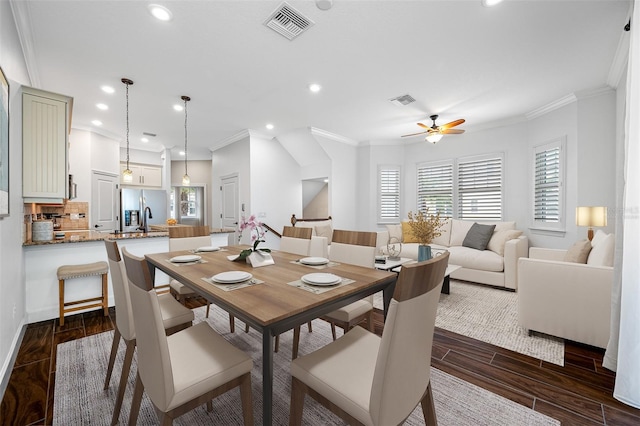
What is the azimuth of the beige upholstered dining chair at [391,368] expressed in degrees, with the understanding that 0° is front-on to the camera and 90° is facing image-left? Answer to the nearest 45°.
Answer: approximately 135°

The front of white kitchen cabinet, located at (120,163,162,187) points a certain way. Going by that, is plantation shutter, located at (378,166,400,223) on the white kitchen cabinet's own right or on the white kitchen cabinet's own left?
on the white kitchen cabinet's own left

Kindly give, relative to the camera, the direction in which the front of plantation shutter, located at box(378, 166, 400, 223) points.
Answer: facing the viewer

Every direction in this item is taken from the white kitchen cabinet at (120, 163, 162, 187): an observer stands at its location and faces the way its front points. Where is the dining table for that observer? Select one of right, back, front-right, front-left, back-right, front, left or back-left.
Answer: front

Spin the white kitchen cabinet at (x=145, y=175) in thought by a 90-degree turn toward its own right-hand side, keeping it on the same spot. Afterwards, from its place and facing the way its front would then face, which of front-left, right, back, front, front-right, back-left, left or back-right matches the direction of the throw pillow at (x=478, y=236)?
back-left

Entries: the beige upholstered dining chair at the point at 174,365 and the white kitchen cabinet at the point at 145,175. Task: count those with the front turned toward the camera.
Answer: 1

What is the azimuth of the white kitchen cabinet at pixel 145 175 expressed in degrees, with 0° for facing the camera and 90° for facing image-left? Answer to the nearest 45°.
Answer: approximately 0°

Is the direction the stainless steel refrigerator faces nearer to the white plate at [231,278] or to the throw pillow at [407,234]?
the white plate

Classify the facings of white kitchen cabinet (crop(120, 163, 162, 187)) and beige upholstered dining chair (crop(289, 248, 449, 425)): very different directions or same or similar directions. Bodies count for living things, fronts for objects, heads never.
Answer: very different directions

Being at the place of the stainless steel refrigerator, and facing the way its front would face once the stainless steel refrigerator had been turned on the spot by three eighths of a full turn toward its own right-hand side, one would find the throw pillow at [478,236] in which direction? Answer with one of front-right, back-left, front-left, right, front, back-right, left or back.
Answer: back

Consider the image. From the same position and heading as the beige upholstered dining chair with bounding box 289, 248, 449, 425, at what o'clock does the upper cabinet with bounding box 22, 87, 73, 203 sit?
The upper cabinet is roughly at 11 o'clock from the beige upholstered dining chair.

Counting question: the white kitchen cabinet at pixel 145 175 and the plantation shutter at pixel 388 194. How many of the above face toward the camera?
2

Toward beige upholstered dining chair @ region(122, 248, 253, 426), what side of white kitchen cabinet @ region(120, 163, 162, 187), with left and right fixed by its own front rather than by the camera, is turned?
front

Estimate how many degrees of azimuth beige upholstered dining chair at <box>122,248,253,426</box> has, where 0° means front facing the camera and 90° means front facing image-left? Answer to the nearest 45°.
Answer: approximately 225°

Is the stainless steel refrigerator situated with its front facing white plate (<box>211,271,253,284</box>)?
yes

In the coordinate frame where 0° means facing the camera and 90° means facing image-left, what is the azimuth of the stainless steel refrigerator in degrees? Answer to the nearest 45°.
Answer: approximately 0°

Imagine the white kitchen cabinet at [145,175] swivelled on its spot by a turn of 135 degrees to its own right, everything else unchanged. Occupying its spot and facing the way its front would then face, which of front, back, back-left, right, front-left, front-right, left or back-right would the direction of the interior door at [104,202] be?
left

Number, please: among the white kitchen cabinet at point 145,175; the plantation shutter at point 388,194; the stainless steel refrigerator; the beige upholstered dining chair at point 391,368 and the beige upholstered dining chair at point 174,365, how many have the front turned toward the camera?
3

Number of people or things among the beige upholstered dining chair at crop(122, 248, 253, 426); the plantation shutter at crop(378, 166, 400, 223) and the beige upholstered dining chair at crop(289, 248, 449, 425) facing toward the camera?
1
